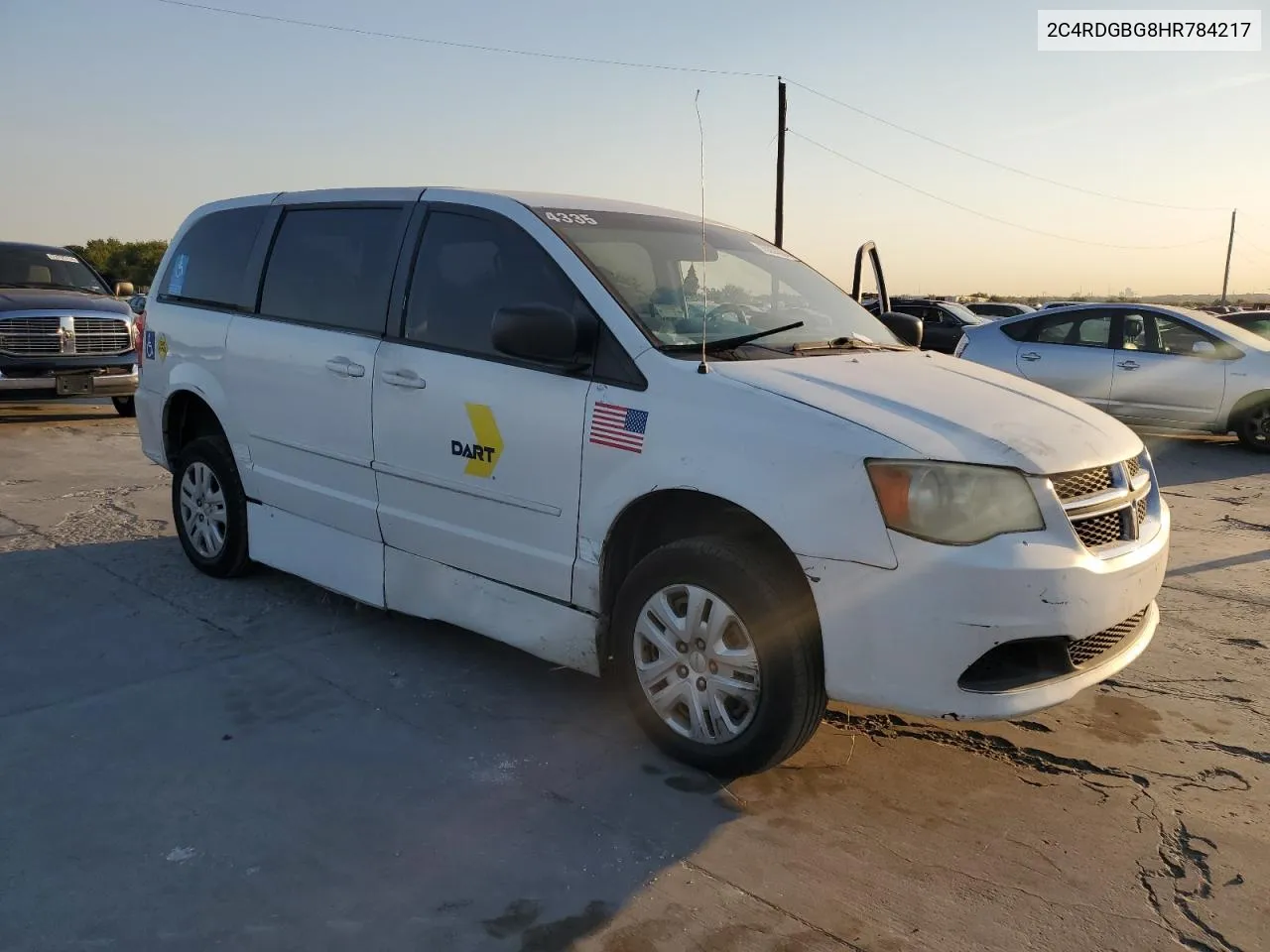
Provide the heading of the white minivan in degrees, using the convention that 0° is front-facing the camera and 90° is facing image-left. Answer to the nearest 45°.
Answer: approximately 315°

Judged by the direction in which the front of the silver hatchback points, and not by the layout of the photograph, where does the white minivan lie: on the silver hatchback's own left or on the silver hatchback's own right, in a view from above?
on the silver hatchback's own right

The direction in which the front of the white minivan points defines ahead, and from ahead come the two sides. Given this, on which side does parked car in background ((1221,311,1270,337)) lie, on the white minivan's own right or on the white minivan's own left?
on the white minivan's own left

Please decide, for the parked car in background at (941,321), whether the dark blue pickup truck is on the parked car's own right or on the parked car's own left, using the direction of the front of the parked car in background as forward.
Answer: on the parked car's own right

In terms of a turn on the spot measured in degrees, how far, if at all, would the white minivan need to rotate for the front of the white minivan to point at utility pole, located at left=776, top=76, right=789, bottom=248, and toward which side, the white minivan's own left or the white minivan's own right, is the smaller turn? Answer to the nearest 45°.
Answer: approximately 135° to the white minivan's own left

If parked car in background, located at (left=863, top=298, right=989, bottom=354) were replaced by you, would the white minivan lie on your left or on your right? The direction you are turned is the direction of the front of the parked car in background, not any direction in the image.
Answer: on your right

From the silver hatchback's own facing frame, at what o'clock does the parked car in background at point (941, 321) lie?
The parked car in background is roughly at 7 o'clock from the silver hatchback.

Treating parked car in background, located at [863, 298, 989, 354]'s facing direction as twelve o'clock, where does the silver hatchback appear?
The silver hatchback is roughly at 1 o'clock from the parked car in background.

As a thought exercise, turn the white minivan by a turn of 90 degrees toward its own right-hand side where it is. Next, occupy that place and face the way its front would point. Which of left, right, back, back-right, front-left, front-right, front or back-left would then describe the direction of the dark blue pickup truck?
right

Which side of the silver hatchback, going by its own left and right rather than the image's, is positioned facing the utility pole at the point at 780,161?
left

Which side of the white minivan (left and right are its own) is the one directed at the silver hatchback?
left

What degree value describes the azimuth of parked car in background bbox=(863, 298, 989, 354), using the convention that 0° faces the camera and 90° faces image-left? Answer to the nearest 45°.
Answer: approximately 315°
